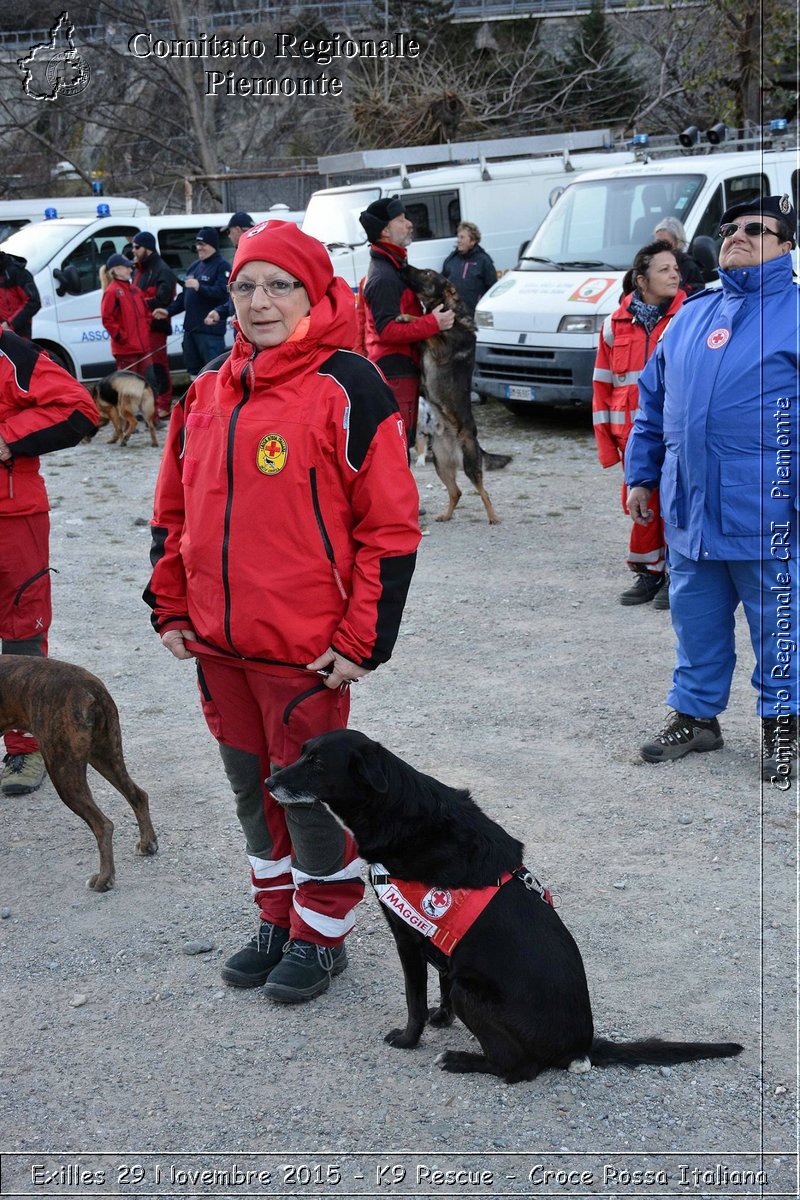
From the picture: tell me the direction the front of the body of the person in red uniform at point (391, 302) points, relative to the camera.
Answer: to the viewer's right

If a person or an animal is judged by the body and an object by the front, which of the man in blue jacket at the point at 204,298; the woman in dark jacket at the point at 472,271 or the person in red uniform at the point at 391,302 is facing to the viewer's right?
the person in red uniform

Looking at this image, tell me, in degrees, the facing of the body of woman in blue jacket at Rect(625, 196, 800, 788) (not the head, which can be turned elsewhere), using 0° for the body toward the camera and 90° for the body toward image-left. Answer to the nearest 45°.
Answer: approximately 45°

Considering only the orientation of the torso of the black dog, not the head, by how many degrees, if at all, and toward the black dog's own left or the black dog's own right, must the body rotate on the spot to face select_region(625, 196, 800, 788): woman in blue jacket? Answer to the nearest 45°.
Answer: approximately 135° to the black dog's own right

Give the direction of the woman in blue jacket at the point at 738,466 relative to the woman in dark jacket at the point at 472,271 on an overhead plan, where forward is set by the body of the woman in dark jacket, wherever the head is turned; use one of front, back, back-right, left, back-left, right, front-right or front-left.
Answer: front-left

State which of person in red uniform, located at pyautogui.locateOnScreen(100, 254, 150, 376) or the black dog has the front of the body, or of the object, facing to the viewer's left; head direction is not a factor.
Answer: the black dog

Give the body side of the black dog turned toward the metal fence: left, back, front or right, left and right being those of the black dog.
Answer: right
